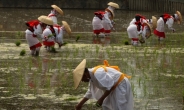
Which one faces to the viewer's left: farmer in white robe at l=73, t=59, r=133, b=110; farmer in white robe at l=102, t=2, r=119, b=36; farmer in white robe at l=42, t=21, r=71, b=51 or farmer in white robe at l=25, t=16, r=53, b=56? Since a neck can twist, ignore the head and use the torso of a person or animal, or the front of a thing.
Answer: farmer in white robe at l=73, t=59, r=133, b=110

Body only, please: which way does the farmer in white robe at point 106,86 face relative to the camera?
to the viewer's left
